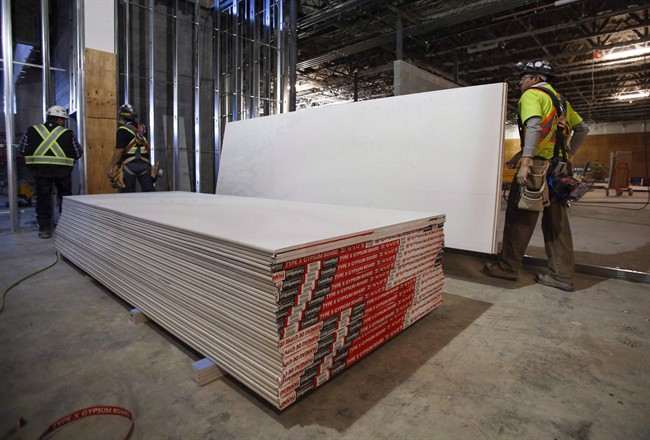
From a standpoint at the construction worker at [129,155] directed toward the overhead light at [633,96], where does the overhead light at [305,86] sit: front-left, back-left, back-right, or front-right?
front-left

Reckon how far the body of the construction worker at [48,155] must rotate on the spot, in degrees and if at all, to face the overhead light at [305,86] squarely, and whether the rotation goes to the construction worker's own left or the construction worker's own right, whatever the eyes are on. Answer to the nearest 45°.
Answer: approximately 45° to the construction worker's own right

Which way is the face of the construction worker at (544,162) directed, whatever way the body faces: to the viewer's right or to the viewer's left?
to the viewer's left

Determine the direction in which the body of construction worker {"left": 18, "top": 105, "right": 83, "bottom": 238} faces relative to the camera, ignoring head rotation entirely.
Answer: away from the camera

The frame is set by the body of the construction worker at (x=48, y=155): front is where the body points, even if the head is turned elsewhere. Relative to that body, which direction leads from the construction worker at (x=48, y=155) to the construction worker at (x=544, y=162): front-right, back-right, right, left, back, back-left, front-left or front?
back-right

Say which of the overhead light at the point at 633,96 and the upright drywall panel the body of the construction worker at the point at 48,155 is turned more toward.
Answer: the overhead light

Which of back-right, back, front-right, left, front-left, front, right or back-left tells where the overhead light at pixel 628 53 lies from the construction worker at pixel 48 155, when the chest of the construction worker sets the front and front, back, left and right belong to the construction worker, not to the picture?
right

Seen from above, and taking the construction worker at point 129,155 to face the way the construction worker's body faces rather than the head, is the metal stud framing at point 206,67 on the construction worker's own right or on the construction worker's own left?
on the construction worker's own right

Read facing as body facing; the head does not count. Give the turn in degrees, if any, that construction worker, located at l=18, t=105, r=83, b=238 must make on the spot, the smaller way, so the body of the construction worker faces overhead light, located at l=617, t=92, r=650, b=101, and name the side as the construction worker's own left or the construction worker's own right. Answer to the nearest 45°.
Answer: approximately 90° to the construction worker's own right

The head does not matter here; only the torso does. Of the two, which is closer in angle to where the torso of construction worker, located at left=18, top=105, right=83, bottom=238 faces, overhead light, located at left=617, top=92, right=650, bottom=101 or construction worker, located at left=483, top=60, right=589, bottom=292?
the overhead light
